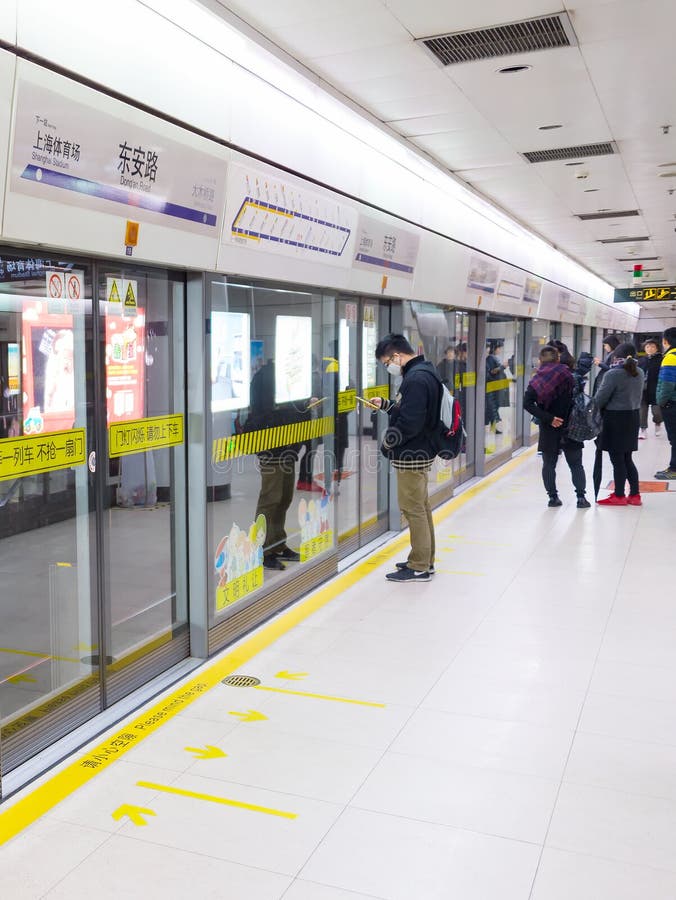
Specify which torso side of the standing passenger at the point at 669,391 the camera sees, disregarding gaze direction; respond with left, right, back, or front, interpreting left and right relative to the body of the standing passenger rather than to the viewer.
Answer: left

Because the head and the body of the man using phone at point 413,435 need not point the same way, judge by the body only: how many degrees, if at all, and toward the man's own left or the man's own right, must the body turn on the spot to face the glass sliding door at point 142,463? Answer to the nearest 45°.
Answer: approximately 45° to the man's own left

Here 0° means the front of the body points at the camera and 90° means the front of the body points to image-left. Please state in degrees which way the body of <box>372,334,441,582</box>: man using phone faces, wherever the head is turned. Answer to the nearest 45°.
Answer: approximately 90°

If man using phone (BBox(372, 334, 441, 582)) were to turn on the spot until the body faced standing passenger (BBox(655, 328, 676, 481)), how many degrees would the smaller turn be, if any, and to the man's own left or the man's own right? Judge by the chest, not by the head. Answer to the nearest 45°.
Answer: approximately 135° to the man's own right

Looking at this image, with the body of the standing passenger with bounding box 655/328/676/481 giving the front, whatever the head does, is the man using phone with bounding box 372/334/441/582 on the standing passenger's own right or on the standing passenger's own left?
on the standing passenger's own left

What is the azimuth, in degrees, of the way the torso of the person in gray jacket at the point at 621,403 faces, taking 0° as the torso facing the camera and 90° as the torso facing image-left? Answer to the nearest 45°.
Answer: approximately 135°

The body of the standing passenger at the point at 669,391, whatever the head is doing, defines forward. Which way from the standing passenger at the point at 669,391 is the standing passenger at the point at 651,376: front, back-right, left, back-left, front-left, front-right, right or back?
right

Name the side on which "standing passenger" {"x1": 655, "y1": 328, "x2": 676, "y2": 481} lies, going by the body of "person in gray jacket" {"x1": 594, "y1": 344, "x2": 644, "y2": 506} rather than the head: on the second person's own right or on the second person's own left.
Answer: on the second person's own right
